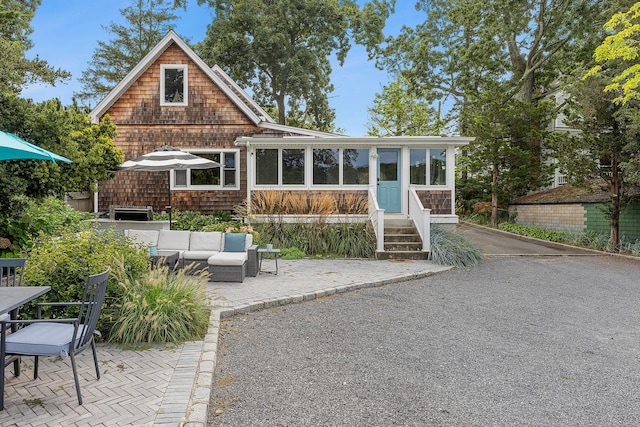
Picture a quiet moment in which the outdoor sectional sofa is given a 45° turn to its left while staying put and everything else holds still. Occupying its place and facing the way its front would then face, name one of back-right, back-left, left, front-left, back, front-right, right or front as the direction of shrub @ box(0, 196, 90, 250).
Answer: back-right

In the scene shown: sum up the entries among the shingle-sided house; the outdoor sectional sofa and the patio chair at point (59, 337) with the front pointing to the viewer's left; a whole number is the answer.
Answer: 1

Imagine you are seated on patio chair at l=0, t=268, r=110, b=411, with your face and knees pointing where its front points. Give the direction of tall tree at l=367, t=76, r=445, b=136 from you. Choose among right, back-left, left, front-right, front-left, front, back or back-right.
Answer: back-right

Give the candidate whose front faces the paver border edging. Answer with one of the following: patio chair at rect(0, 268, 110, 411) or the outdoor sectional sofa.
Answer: the outdoor sectional sofa

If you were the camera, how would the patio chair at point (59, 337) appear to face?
facing to the left of the viewer

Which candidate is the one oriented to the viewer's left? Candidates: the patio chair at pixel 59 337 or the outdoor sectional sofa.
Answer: the patio chair

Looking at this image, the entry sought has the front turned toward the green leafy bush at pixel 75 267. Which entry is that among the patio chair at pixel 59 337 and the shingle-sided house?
the shingle-sided house

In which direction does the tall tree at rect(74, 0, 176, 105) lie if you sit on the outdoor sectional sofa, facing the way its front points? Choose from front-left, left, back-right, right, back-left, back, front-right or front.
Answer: back

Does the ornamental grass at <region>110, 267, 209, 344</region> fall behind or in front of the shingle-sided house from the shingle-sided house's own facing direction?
in front

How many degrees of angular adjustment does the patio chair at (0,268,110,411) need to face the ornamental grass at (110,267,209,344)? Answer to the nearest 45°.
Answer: approximately 135° to its right

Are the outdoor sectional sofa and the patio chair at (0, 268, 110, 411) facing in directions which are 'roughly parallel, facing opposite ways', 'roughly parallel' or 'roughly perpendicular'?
roughly perpendicular

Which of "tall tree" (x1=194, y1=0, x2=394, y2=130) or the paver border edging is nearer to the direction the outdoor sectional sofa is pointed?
the paver border edging

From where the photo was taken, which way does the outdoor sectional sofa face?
toward the camera

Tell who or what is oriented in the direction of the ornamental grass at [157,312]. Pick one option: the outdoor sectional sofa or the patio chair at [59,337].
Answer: the outdoor sectional sofa
